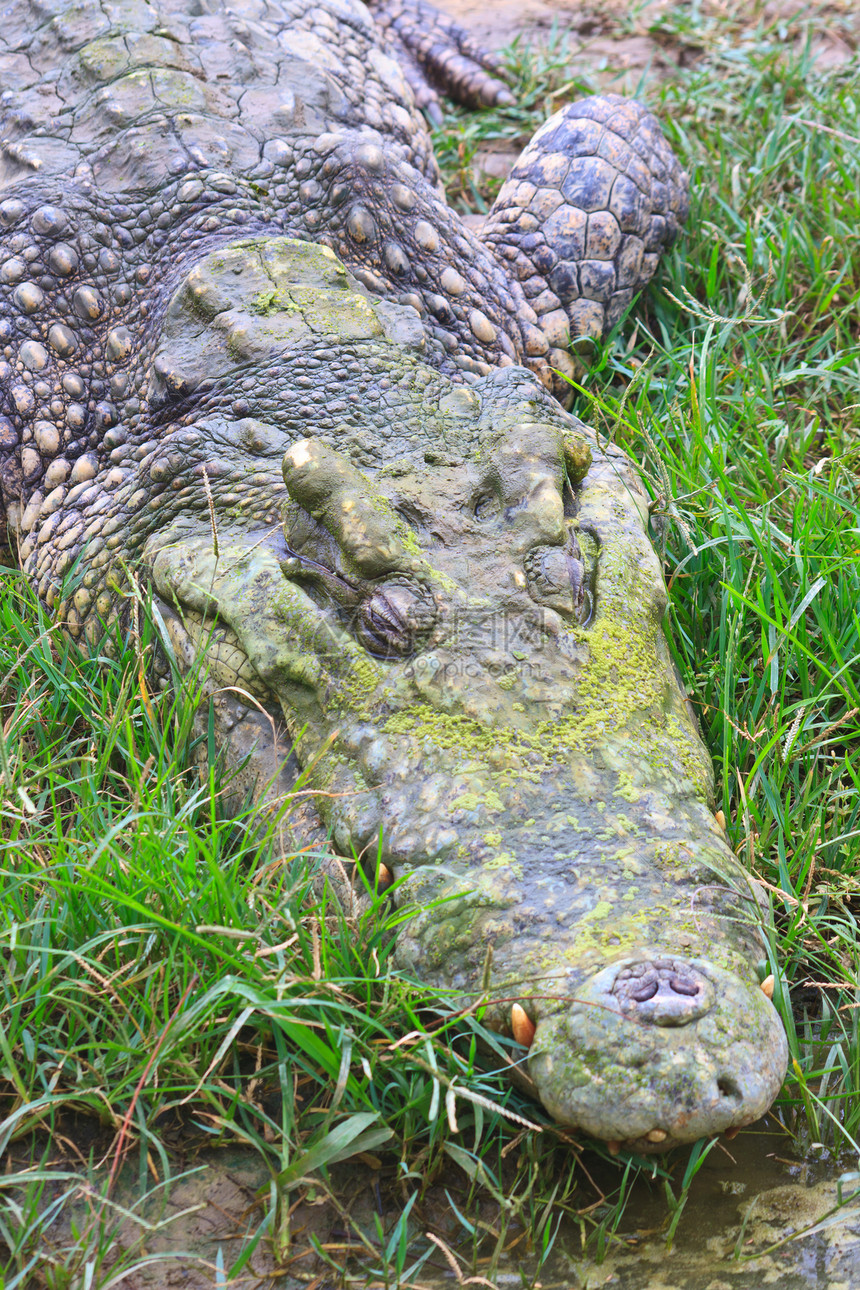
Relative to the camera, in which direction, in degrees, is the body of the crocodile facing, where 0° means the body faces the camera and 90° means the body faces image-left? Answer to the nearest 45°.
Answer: approximately 315°
